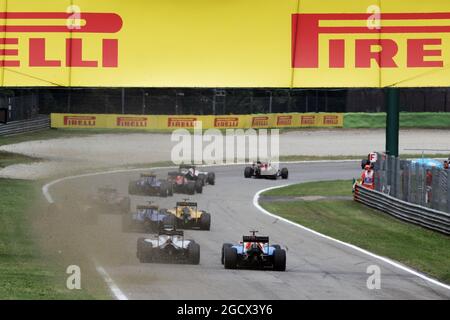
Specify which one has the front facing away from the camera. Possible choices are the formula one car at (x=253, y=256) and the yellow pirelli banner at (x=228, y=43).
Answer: the formula one car

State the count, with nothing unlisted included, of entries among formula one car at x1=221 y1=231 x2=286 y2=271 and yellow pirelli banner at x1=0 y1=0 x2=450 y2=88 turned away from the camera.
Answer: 1

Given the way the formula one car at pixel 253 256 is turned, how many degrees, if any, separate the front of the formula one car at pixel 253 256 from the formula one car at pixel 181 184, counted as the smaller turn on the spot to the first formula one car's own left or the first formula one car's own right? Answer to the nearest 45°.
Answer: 0° — it already faces it

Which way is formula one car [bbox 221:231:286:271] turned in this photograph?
away from the camera

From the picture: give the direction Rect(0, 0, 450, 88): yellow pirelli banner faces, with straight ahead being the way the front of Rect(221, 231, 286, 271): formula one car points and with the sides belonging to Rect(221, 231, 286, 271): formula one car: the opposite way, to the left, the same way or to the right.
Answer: the opposite way
